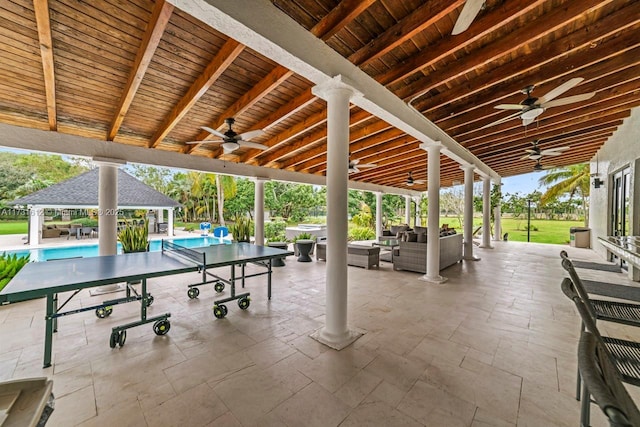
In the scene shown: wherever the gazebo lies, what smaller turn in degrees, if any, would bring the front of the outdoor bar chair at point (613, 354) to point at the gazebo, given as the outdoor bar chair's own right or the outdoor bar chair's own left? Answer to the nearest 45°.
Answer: approximately 180°

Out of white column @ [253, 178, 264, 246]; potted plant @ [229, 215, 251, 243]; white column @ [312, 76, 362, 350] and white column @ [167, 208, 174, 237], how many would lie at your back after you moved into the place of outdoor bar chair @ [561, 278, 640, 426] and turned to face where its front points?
4

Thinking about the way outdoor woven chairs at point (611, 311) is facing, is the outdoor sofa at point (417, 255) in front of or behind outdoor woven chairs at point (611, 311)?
behind

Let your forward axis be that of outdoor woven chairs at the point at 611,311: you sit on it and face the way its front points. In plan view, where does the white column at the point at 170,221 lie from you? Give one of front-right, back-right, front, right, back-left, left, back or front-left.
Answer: back

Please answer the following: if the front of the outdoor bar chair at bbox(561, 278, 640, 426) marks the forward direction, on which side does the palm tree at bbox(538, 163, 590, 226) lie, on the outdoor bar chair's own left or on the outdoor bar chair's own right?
on the outdoor bar chair's own left

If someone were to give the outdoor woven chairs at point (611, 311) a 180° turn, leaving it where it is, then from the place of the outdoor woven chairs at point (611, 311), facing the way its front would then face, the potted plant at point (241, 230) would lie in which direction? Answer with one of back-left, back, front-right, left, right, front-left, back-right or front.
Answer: front

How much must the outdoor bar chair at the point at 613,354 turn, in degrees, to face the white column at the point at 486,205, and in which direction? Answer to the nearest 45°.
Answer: approximately 90° to its left

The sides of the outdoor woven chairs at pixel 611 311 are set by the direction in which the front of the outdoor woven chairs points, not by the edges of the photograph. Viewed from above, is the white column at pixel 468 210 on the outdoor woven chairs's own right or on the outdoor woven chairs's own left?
on the outdoor woven chairs's own left

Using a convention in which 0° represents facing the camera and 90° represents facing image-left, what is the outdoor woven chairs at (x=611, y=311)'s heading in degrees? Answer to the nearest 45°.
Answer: approximately 270°

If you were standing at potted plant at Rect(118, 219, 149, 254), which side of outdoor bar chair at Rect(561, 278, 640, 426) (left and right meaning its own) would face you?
back

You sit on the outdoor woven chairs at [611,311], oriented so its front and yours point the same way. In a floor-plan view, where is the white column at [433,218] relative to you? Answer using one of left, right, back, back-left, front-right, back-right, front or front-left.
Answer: back-left

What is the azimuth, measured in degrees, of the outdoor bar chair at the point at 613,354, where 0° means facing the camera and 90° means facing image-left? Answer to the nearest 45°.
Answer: approximately 270°

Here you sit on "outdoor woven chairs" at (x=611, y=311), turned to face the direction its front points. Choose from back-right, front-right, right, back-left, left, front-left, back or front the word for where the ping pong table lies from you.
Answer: back-right
